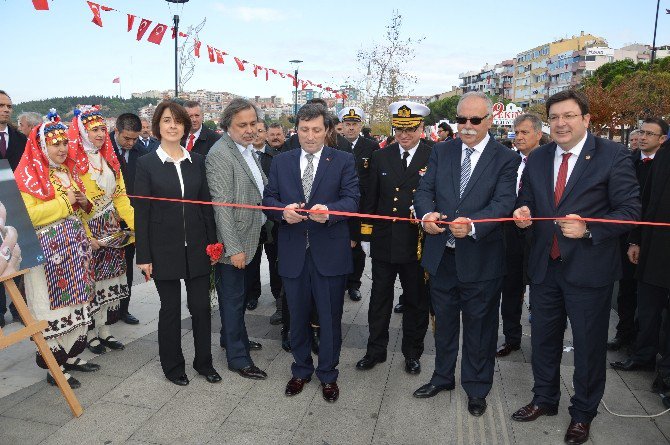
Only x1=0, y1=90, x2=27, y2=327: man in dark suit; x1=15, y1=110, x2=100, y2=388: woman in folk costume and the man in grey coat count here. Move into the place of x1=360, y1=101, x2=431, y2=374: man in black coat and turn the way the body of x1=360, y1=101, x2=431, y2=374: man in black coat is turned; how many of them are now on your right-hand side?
3

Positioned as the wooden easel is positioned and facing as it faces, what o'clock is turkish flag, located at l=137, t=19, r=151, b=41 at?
The turkish flag is roughly at 8 o'clock from the wooden easel.

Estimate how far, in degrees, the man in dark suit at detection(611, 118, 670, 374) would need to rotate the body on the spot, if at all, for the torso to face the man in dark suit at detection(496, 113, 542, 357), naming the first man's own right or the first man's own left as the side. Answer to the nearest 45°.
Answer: approximately 45° to the first man's own right

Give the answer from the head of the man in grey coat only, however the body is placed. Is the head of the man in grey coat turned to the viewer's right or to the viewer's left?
to the viewer's right

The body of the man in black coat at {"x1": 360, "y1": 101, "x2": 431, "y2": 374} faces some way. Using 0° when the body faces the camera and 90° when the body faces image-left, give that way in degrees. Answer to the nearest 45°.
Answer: approximately 0°

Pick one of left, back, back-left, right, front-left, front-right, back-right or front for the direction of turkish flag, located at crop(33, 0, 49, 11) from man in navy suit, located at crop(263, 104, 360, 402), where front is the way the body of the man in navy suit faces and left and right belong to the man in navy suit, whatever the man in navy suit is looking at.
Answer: back-right

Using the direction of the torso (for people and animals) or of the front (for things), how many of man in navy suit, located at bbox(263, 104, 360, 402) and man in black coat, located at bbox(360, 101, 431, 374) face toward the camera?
2

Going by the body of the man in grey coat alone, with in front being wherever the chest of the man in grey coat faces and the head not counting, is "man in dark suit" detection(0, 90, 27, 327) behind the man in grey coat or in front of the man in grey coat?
behind

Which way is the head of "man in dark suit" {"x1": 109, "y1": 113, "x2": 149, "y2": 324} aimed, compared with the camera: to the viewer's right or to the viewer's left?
to the viewer's right

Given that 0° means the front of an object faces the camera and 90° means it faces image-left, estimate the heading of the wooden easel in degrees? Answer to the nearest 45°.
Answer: approximately 315°
